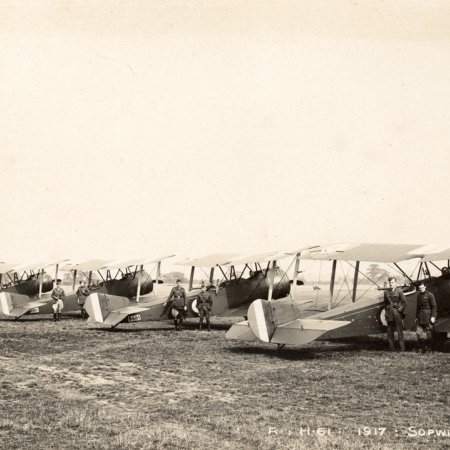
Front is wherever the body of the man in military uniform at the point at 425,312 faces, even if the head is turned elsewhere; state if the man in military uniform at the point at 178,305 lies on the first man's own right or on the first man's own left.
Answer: on the first man's own right

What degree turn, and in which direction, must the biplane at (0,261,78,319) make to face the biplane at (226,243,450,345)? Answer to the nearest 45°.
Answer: approximately 90° to its right

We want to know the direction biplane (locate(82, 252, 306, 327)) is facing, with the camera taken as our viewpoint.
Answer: facing away from the viewer and to the right of the viewer

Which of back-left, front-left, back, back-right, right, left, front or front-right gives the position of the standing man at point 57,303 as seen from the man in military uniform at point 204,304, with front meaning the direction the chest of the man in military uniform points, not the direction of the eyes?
back-right

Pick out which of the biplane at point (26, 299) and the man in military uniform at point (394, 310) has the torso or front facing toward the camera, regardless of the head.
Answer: the man in military uniform

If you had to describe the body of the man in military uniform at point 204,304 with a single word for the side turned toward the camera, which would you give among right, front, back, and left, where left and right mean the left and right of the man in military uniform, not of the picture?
front

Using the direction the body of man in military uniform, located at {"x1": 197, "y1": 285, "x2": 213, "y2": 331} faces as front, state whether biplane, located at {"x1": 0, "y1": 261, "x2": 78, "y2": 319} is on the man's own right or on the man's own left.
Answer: on the man's own right

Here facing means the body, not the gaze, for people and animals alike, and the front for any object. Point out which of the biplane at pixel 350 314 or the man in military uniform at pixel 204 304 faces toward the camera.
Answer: the man in military uniform

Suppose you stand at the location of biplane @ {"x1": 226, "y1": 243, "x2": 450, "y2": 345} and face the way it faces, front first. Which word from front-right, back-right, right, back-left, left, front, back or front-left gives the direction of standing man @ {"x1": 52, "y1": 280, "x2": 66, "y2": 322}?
left

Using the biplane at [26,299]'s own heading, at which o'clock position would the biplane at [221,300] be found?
the biplane at [221,300] is roughly at 3 o'clock from the biplane at [26,299].

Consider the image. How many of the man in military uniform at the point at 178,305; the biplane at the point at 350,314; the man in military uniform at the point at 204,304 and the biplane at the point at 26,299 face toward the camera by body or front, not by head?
2

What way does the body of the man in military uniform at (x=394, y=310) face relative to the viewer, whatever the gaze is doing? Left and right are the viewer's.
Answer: facing the viewer

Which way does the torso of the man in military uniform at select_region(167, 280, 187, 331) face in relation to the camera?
toward the camera
